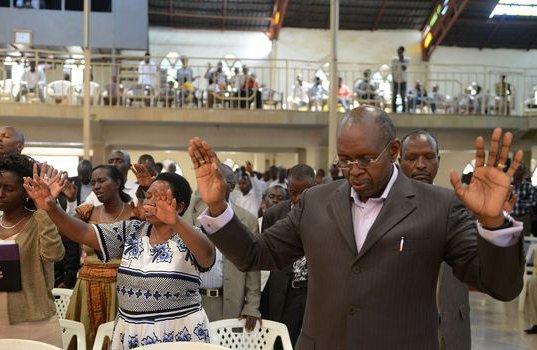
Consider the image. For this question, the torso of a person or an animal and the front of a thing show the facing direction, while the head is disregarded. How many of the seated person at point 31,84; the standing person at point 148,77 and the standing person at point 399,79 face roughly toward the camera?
3

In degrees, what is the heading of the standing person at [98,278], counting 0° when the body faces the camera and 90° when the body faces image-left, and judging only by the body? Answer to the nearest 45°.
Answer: approximately 45°

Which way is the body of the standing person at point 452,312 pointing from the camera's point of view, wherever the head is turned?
toward the camera

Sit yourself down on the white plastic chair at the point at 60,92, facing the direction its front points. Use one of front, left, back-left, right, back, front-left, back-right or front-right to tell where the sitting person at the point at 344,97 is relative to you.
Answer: left

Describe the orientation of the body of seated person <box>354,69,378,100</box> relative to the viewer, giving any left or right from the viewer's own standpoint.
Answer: facing the viewer

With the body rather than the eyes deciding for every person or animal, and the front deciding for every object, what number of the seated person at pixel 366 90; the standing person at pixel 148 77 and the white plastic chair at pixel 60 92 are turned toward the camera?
3

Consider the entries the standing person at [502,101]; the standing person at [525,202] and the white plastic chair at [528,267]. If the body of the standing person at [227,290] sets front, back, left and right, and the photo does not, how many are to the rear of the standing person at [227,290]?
3

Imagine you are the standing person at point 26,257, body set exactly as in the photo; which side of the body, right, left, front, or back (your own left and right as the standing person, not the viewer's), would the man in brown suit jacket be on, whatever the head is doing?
left

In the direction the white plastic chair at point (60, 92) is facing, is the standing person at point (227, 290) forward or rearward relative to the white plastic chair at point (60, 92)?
forward

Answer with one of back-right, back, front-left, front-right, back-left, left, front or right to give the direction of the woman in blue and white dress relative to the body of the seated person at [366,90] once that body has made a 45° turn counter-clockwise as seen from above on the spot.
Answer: front-right

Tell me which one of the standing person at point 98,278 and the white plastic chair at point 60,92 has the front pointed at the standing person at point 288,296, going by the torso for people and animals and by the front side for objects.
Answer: the white plastic chair

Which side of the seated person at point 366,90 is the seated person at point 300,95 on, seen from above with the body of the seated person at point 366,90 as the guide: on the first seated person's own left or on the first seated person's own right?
on the first seated person's own right

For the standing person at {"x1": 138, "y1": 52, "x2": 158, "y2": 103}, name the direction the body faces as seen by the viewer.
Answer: toward the camera

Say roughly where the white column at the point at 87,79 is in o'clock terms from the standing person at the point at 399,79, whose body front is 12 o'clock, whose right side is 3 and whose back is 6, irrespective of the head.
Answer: The white column is roughly at 2 o'clock from the standing person.
